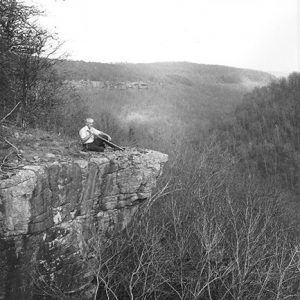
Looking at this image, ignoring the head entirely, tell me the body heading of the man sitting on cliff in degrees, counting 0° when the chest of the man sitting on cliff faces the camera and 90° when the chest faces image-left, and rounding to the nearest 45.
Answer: approximately 315°
